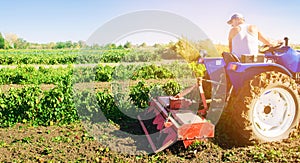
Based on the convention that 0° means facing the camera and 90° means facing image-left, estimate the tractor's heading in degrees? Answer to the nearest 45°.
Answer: approximately 225°

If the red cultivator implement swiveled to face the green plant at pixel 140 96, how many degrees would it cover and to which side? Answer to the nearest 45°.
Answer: approximately 45° to its left
